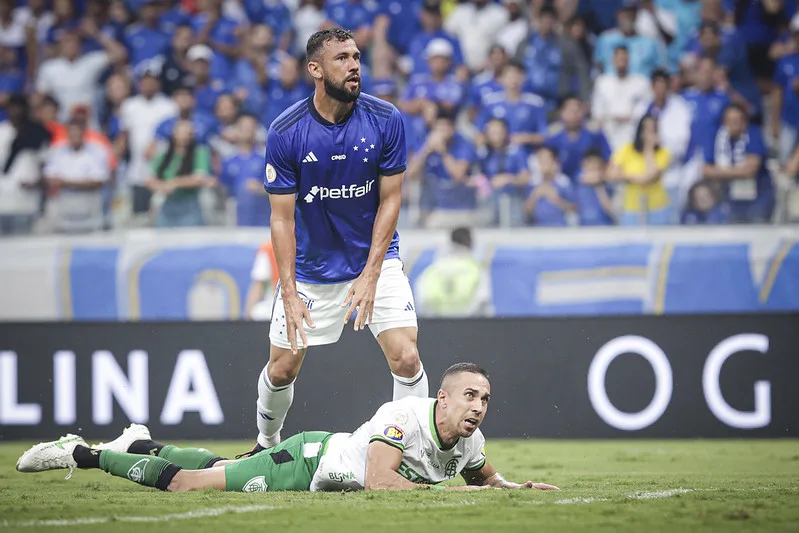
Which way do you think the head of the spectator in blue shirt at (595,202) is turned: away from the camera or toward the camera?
toward the camera

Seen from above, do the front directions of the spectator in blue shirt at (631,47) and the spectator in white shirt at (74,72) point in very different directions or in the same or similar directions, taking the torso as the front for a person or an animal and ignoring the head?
same or similar directions

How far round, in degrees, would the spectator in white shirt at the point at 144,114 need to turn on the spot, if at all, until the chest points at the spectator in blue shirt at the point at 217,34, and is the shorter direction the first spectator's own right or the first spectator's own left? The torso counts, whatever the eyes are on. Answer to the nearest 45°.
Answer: approximately 135° to the first spectator's own left

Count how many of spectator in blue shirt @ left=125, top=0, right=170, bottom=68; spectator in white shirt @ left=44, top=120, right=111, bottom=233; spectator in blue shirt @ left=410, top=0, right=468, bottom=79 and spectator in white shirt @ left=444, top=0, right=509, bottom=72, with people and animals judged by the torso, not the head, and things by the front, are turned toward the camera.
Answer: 4

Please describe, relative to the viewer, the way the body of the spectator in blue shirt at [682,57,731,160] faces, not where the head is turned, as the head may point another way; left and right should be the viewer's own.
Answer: facing the viewer

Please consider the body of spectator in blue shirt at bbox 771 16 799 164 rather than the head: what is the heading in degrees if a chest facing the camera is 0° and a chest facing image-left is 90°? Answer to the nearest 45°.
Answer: approximately 0°

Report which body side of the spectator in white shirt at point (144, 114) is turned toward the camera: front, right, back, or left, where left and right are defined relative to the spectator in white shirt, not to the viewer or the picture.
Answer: front

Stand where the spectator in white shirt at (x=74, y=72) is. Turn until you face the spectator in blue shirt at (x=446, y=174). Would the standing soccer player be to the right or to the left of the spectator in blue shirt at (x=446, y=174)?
right

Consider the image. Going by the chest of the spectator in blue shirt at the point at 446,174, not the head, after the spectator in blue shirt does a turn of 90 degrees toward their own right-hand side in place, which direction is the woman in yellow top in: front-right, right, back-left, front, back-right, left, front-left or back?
back-right

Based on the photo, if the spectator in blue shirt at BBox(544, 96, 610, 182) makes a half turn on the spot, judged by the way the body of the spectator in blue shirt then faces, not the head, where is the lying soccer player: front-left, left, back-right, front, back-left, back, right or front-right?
back

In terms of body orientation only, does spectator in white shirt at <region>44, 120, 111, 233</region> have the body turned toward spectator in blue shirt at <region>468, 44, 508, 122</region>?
no

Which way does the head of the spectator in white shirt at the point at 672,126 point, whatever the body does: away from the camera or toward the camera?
toward the camera

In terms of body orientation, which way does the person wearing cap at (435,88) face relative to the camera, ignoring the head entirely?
toward the camera

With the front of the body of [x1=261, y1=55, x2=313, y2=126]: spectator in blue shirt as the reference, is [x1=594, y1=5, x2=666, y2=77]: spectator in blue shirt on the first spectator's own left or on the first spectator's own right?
on the first spectator's own left

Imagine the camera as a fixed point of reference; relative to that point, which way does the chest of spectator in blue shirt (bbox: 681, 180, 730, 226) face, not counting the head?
toward the camera

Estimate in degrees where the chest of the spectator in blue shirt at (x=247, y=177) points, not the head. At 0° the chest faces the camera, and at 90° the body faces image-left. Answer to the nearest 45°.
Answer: approximately 0°

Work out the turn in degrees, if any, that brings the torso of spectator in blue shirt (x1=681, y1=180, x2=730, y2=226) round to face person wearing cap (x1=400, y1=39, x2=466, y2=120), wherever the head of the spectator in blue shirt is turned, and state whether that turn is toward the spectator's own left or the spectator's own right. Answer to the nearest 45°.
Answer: approximately 90° to the spectator's own right

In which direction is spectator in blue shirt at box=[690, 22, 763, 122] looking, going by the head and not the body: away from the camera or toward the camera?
toward the camera

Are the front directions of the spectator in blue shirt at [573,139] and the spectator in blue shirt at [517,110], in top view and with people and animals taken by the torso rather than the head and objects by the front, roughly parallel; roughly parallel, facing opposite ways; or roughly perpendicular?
roughly parallel

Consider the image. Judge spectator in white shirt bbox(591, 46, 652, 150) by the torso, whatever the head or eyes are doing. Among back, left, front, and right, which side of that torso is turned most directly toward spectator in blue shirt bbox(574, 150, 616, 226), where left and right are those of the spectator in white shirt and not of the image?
front
